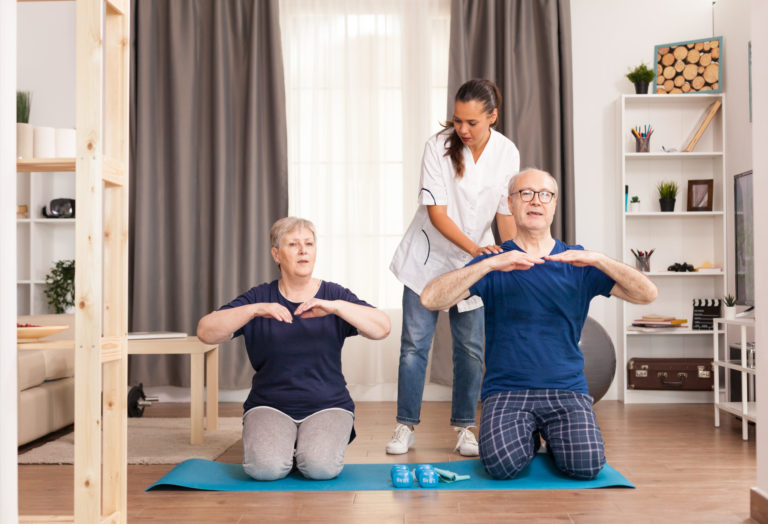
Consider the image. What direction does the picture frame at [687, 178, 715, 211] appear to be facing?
toward the camera

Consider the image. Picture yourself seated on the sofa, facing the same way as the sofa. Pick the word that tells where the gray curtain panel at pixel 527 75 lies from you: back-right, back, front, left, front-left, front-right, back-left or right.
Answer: front-left

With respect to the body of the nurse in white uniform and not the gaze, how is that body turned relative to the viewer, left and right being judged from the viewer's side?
facing the viewer

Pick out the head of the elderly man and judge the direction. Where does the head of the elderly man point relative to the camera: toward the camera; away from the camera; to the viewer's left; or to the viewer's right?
toward the camera

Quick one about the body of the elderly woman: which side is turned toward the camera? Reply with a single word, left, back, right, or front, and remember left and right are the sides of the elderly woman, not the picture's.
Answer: front

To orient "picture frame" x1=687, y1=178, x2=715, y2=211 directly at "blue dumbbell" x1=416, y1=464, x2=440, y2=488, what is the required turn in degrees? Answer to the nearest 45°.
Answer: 0° — it already faces it

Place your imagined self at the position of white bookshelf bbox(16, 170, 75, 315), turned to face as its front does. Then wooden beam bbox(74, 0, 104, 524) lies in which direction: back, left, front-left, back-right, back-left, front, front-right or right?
front

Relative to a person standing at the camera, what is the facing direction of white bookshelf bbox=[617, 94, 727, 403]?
facing the viewer

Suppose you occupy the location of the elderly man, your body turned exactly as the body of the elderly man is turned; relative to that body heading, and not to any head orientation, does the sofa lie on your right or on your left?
on your right

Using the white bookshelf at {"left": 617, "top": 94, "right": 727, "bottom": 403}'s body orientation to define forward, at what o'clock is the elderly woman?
The elderly woman is roughly at 1 o'clock from the white bookshelf.

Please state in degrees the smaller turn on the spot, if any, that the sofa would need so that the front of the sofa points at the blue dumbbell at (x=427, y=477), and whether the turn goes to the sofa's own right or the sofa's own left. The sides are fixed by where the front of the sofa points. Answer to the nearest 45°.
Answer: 0° — it already faces it

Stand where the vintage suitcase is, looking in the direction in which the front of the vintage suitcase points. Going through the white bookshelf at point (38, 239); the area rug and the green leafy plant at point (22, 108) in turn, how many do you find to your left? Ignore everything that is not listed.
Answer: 0

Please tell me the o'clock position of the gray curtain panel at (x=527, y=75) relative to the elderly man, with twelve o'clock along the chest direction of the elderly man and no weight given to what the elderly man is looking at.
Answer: The gray curtain panel is roughly at 6 o'clock from the elderly man.

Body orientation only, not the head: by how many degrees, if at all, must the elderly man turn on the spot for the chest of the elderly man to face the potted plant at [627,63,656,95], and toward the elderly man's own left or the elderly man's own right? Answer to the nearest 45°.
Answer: approximately 180°

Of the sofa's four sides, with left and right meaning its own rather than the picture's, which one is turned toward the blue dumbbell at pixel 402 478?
front

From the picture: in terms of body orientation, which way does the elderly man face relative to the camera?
toward the camera

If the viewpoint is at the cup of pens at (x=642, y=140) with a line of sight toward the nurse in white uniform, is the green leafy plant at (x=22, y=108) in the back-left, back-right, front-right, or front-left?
front-right
